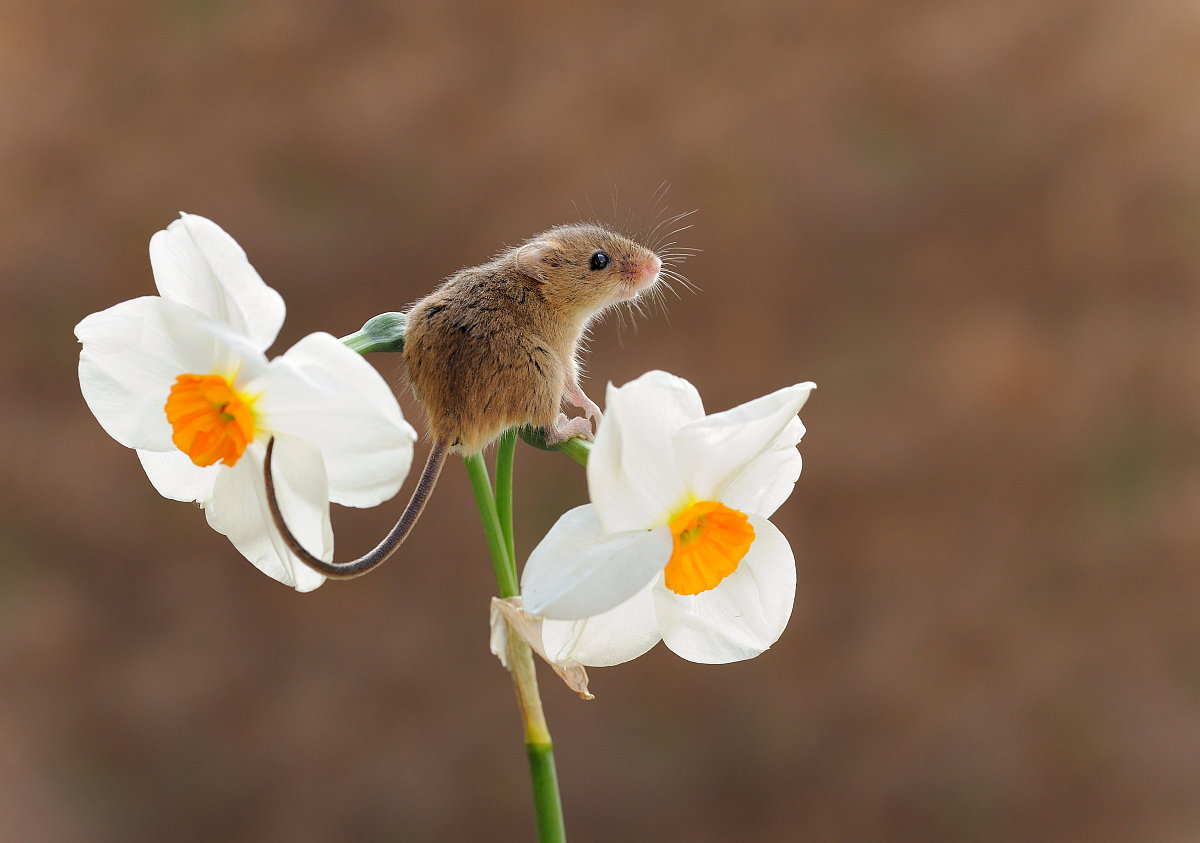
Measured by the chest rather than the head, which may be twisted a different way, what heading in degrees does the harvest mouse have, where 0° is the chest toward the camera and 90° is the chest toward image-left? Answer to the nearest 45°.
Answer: approximately 270°

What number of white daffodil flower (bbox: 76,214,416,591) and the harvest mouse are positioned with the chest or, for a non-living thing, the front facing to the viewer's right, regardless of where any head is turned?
1

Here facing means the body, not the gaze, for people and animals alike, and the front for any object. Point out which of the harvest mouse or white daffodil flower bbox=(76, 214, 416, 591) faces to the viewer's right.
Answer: the harvest mouse

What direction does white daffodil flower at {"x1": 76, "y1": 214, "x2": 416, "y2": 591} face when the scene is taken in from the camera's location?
facing the viewer and to the left of the viewer

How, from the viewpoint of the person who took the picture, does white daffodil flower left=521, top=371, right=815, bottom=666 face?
facing the viewer and to the right of the viewer
